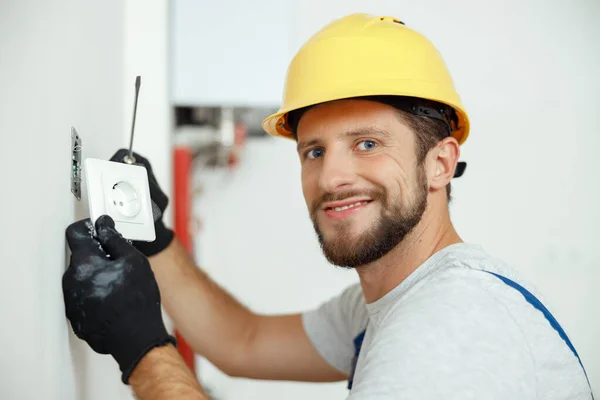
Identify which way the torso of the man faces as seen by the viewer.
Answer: to the viewer's left

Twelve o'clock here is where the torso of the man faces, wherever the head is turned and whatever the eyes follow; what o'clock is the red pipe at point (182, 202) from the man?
The red pipe is roughly at 2 o'clock from the man.

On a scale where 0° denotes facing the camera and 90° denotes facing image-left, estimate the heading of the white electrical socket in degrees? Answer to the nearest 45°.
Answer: approximately 315°

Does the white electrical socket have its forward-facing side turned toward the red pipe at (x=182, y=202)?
no
